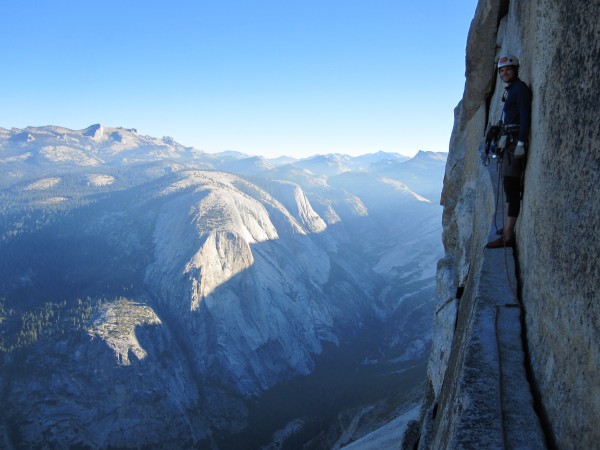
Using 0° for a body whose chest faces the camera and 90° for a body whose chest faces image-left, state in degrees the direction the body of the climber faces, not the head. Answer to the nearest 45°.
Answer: approximately 90°
